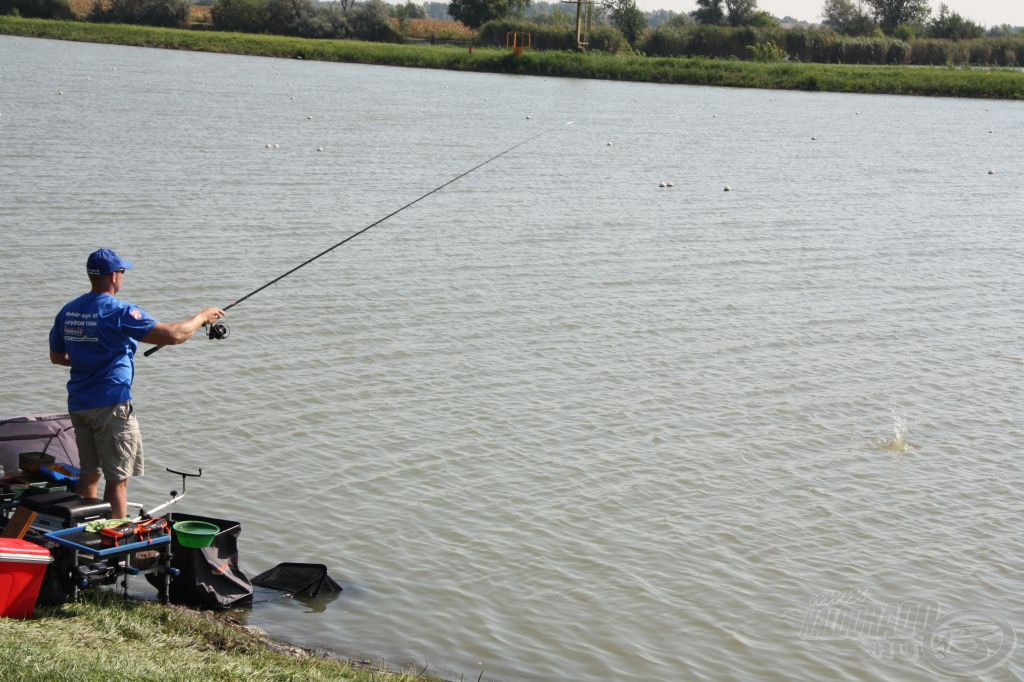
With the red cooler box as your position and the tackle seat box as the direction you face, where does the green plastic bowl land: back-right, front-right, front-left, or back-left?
front-right

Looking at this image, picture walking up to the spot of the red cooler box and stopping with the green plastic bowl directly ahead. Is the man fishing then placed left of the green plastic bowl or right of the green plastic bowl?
left

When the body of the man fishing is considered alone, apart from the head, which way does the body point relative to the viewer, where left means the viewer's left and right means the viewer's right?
facing away from the viewer and to the right of the viewer

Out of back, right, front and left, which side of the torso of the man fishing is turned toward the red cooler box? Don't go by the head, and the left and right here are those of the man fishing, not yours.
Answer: back
